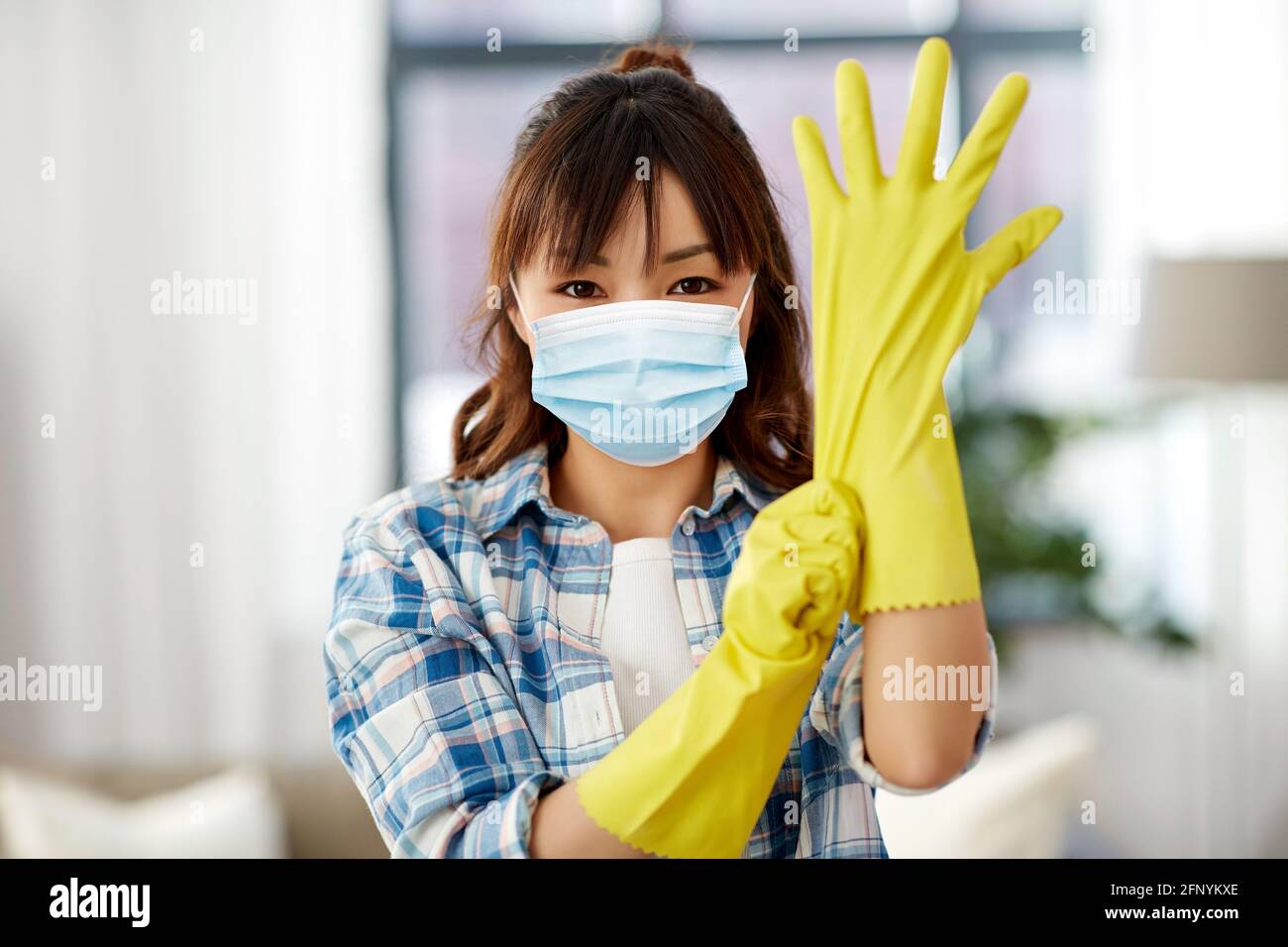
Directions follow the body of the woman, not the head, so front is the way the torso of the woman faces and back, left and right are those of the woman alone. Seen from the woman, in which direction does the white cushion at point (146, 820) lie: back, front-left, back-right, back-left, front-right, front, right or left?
back-right

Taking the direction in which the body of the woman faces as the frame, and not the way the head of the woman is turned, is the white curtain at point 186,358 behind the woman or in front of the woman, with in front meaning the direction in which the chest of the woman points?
behind

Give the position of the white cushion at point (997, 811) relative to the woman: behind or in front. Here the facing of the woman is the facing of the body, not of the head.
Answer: behind

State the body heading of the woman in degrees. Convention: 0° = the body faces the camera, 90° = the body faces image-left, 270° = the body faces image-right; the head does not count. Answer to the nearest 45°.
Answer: approximately 0°
